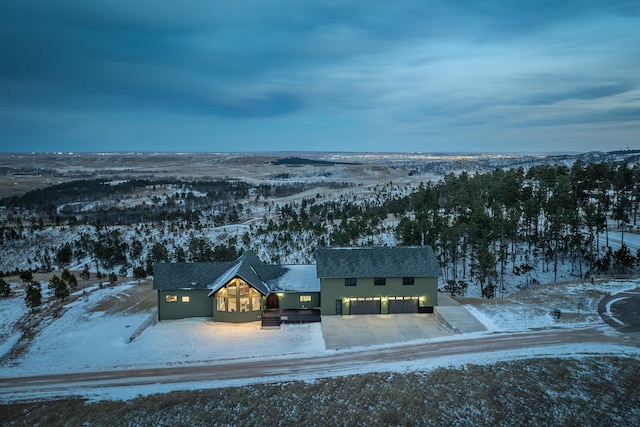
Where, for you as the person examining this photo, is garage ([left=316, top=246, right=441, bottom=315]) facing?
facing the viewer
